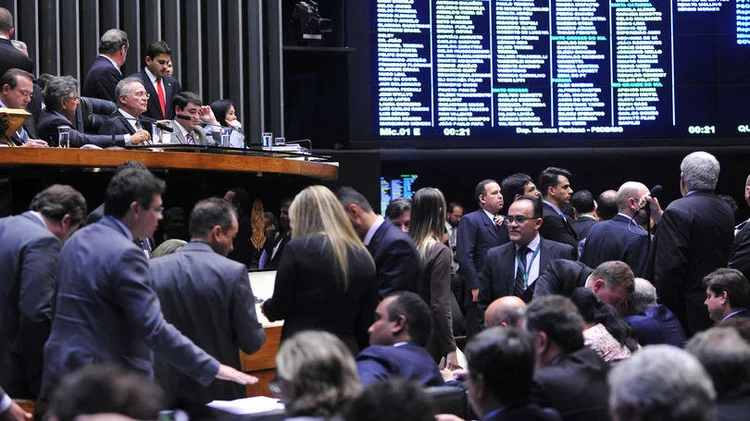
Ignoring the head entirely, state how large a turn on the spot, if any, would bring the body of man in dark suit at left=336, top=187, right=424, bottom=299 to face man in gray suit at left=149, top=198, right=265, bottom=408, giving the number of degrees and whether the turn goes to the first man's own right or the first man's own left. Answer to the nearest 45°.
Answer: approximately 45° to the first man's own left

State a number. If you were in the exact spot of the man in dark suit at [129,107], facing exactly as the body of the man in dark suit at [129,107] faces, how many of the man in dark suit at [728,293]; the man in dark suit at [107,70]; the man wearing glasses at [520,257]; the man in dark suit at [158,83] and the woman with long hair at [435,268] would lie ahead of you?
3

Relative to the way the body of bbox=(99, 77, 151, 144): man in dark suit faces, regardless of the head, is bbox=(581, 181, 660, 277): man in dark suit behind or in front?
in front

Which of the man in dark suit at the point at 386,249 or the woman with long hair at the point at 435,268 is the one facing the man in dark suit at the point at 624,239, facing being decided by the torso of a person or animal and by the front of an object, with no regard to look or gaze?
the woman with long hair

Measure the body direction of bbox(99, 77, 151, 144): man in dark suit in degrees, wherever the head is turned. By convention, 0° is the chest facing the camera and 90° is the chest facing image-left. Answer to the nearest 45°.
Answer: approximately 315°

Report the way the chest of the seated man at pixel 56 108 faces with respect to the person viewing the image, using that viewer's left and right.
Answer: facing to the right of the viewer

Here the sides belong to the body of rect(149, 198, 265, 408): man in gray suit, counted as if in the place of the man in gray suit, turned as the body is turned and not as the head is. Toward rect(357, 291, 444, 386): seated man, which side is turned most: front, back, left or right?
right

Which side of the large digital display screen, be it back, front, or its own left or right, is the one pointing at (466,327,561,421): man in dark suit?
front

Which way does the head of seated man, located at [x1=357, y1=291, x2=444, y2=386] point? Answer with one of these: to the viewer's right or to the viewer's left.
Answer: to the viewer's left

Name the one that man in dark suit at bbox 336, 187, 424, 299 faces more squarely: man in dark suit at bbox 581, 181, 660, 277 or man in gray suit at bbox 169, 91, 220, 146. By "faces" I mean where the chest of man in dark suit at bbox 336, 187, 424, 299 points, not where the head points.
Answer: the man in gray suit

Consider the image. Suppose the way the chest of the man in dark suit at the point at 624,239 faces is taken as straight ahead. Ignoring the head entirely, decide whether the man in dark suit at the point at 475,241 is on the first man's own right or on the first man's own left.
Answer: on the first man's own left

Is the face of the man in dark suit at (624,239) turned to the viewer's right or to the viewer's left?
to the viewer's right

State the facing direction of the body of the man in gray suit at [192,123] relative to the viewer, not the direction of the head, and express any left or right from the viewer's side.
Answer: facing the viewer and to the right of the viewer

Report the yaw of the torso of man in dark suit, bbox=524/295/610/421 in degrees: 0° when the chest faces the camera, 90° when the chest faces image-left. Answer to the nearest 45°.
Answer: approximately 135°

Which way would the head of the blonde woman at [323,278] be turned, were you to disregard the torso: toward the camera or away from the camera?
away from the camera

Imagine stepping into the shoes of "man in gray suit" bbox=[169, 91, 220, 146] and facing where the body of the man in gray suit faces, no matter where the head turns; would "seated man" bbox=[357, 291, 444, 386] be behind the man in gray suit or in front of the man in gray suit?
in front
